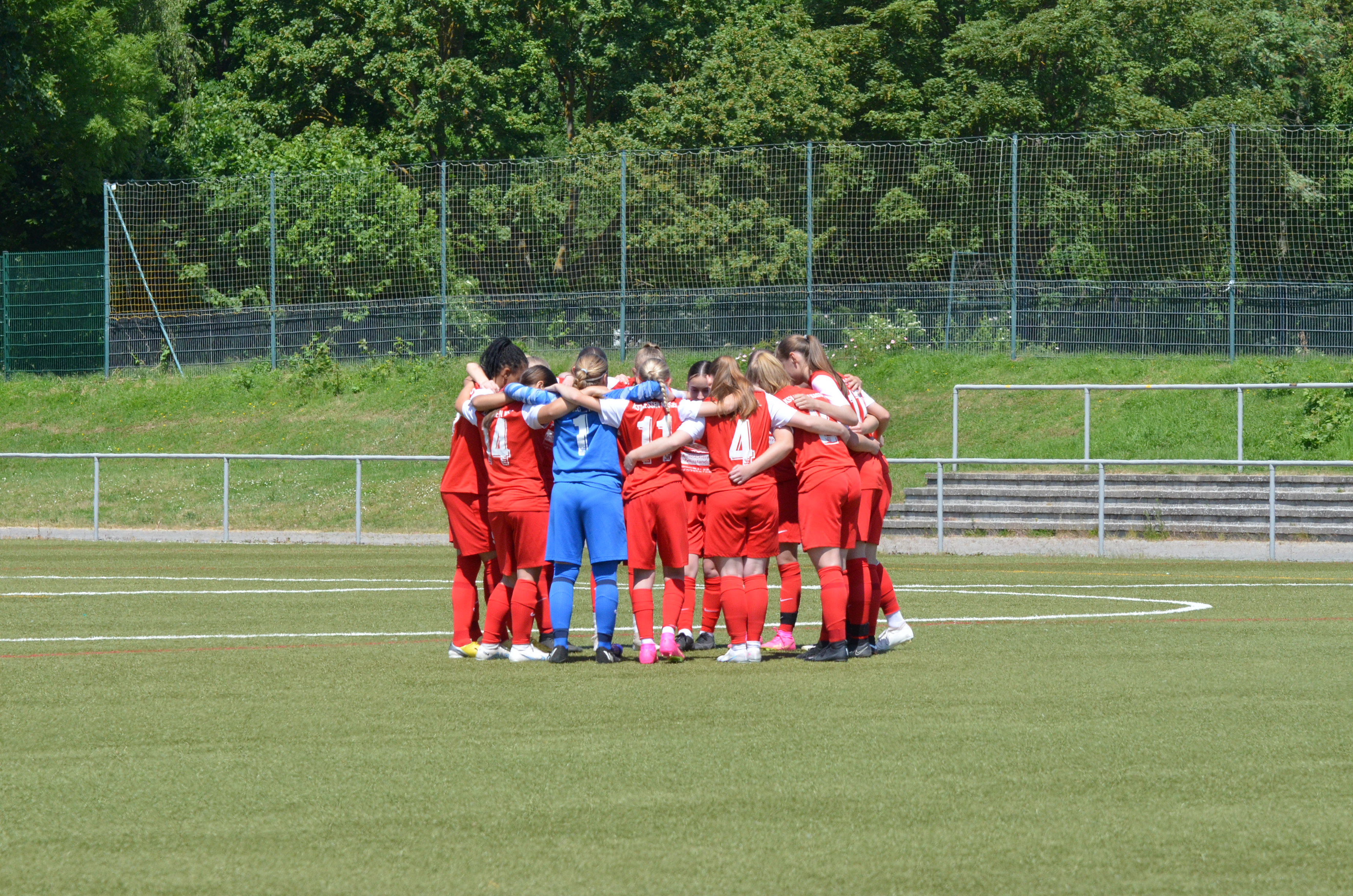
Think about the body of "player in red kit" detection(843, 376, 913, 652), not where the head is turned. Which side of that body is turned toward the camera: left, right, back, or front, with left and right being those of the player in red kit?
left

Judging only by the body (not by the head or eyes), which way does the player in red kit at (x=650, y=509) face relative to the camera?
away from the camera

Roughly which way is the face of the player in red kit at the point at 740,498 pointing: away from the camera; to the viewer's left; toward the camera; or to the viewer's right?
away from the camera

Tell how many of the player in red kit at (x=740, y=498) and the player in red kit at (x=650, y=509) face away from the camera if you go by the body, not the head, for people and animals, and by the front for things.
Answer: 2

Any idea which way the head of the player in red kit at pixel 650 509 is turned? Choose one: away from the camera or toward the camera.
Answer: away from the camera

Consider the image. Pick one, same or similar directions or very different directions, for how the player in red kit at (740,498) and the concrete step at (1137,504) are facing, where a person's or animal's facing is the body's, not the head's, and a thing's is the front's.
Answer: very different directions

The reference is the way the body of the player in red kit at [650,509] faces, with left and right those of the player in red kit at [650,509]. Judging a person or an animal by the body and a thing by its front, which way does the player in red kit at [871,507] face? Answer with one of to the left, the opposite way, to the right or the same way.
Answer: to the left

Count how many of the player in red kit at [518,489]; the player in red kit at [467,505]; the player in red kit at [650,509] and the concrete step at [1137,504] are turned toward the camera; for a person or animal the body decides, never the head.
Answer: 1

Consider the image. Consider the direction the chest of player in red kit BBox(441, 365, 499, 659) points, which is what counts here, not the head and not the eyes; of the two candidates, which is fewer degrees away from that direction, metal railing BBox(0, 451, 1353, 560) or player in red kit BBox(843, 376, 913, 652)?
the player in red kit

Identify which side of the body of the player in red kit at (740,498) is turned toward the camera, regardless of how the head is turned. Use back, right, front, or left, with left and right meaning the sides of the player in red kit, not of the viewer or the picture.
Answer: back

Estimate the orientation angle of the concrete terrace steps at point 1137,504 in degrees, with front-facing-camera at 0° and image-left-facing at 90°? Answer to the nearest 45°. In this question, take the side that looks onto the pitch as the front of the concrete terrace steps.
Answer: approximately 0°

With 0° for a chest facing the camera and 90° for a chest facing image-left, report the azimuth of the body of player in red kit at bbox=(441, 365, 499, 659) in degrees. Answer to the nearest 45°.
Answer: approximately 270°

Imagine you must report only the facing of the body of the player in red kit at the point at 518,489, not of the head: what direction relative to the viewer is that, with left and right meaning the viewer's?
facing away from the viewer and to the right of the viewer

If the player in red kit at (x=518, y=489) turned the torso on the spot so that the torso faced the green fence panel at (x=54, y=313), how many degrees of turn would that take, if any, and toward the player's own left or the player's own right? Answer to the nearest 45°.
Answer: approximately 45° to the player's own left

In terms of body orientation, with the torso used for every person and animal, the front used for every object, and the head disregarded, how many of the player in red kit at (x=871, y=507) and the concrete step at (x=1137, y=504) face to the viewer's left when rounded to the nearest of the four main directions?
1
